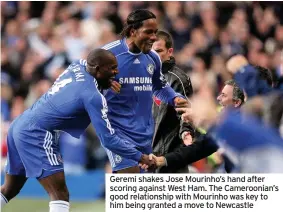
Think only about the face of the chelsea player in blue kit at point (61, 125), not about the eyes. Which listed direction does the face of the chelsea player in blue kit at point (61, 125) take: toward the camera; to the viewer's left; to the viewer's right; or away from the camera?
to the viewer's right

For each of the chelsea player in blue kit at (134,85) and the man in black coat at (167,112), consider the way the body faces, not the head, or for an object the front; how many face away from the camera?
0

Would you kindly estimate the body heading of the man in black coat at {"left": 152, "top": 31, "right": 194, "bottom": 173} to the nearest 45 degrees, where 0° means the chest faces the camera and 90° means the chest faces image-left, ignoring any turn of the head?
approximately 45°

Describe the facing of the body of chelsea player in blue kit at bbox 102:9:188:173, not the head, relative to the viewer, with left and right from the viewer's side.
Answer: facing the viewer and to the right of the viewer

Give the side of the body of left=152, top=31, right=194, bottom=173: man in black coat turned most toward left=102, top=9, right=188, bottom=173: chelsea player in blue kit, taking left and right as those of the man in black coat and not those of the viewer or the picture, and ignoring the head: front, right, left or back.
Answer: front
